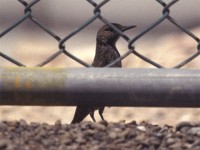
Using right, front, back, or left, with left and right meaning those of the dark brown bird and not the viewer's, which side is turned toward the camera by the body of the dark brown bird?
right
